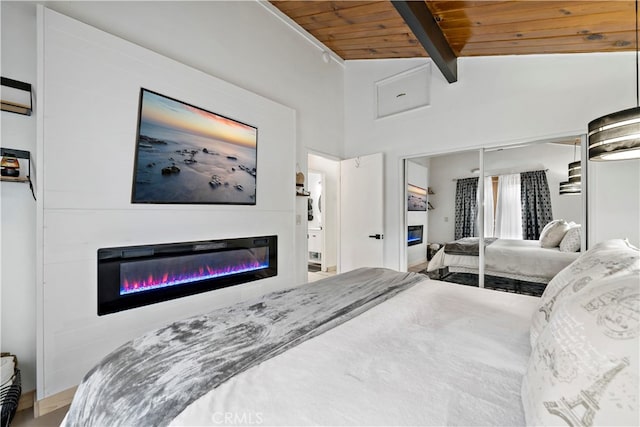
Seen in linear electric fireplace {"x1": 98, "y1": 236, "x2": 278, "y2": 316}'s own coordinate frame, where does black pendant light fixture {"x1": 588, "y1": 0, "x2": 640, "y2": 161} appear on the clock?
The black pendant light fixture is roughly at 12 o'clock from the linear electric fireplace.

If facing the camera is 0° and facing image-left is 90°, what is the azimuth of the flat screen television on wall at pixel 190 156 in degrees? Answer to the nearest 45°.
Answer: approximately 315°

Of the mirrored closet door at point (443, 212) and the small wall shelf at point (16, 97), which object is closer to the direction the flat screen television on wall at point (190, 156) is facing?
the mirrored closet door

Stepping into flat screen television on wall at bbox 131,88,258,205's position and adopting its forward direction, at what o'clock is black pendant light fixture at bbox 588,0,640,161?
The black pendant light fixture is roughly at 12 o'clock from the flat screen television on wall.

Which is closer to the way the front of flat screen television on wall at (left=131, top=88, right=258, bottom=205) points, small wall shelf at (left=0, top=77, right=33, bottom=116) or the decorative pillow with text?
the decorative pillow with text

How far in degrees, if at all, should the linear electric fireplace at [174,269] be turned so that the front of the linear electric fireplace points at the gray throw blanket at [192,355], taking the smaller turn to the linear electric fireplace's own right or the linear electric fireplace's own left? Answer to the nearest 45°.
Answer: approximately 45° to the linear electric fireplace's own right

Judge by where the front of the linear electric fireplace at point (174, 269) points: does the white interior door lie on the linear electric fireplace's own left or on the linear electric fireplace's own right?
on the linear electric fireplace's own left

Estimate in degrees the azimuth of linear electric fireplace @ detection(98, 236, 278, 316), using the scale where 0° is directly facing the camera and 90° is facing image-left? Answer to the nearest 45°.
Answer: approximately 315°
